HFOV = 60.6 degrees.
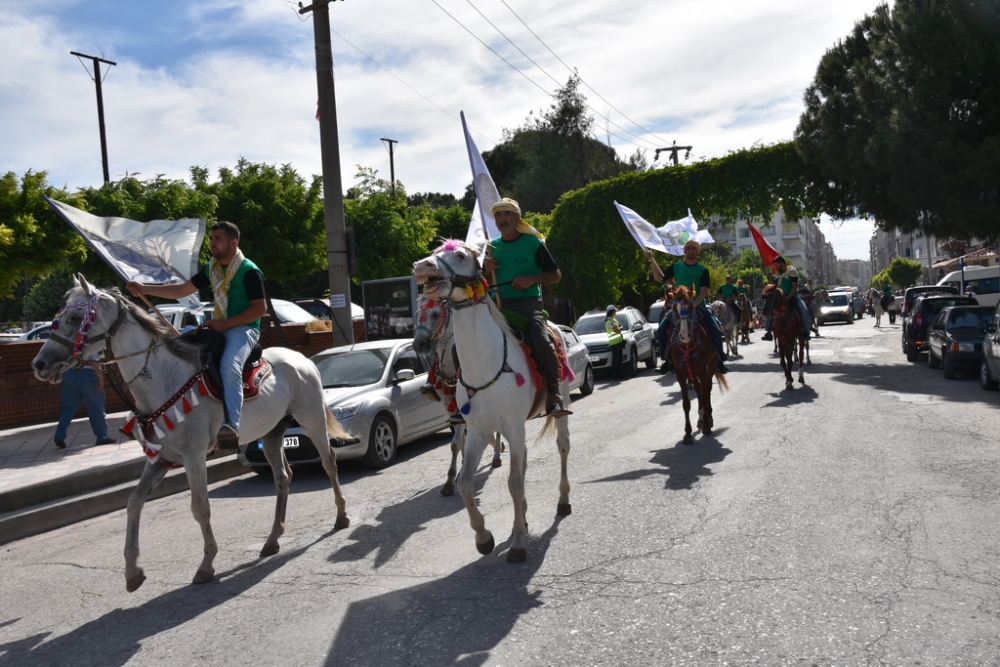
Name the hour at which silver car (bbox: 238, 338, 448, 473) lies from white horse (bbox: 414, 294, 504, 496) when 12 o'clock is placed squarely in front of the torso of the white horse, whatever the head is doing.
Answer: The silver car is roughly at 4 o'clock from the white horse.

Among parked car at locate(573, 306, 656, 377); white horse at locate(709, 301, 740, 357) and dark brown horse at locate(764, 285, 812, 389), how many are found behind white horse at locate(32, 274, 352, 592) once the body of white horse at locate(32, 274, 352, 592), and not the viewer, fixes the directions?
3

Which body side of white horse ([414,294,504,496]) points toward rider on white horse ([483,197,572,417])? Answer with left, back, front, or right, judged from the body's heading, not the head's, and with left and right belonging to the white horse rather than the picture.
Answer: left

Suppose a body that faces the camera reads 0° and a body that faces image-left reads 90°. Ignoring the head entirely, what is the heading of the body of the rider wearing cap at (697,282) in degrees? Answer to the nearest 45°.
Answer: approximately 0°

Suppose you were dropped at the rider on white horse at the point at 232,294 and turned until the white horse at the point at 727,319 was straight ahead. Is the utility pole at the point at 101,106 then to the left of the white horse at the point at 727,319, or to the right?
left

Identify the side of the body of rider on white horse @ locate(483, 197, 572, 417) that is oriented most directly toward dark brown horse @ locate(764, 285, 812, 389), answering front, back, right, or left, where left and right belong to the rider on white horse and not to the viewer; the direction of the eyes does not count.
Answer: back

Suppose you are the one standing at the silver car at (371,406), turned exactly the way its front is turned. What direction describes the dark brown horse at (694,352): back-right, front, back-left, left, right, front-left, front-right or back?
back-left

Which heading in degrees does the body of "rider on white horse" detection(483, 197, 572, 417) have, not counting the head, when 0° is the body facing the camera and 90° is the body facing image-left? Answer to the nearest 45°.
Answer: approximately 45°

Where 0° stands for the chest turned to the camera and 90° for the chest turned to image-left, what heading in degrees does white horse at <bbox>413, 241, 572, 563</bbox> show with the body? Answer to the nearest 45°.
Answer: approximately 45°
